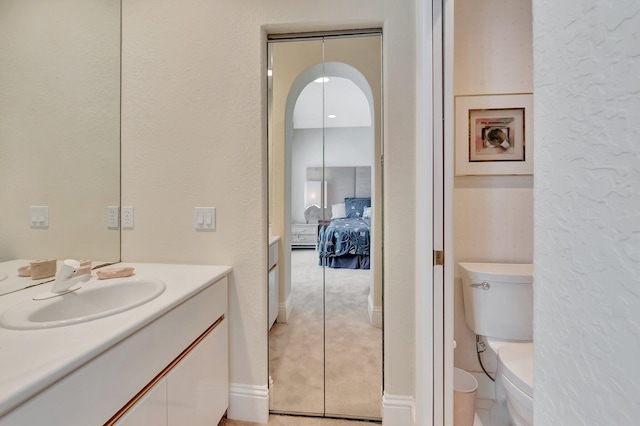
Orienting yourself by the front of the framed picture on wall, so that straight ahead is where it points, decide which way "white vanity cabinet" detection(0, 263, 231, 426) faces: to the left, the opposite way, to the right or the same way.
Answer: to the left

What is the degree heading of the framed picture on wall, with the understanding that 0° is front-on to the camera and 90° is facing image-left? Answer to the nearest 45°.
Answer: approximately 0°

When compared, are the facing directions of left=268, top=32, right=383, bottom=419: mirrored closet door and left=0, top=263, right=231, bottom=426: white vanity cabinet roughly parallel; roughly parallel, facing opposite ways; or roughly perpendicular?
roughly perpendicular

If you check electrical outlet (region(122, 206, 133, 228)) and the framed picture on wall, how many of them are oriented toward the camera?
2

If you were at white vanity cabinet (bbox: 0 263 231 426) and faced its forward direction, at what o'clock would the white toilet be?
The white toilet is roughly at 11 o'clock from the white vanity cabinet.

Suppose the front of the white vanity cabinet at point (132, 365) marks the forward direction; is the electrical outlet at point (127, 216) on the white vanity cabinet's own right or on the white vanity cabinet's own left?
on the white vanity cabinet's own left

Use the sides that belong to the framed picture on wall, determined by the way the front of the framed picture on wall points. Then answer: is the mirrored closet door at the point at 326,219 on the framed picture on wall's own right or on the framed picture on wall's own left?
on the framed picture on wall's own right

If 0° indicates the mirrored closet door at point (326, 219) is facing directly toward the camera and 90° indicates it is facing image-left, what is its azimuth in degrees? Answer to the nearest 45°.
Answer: approximately 0°

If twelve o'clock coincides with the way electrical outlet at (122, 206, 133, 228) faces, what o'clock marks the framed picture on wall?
The framed picture on wall is roughly at 10 o'clock from the electrical outlet.
